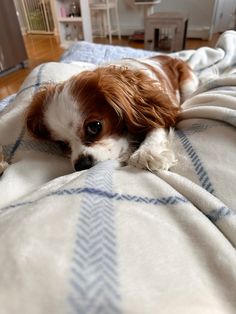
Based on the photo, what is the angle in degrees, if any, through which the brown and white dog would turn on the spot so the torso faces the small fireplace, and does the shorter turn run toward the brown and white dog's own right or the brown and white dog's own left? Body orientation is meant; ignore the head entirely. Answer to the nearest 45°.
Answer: approximately 135° to the brown and white dog's own right

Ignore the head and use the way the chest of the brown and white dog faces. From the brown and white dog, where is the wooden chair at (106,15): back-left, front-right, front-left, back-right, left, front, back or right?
back-right

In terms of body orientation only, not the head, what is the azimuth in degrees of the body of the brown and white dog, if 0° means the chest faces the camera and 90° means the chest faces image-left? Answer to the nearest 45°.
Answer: approximately 45°
